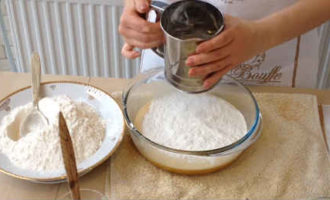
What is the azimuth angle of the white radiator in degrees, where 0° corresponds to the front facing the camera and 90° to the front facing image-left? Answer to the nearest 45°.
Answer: approximately 0°

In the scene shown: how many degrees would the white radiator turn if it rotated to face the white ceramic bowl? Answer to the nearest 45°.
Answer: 0° — it already faces it

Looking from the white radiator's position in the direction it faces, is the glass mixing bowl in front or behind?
in front

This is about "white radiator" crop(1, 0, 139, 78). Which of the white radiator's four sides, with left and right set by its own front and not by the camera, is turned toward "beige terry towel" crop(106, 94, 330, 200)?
front

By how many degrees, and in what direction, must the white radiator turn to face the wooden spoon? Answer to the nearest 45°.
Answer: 0° — it already faces it
